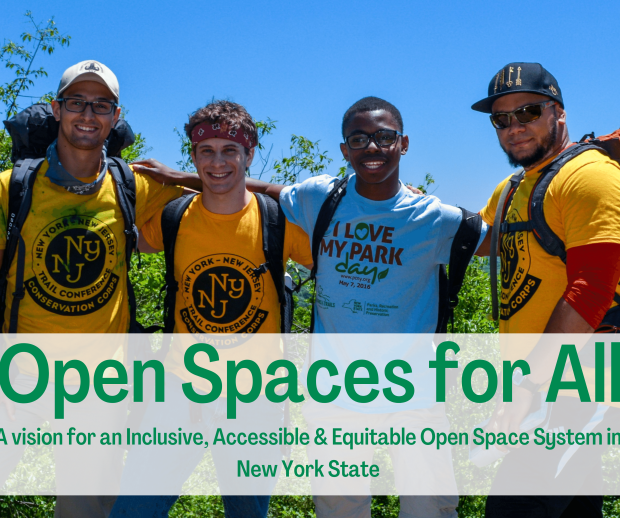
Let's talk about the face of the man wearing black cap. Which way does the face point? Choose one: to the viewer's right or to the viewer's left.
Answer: to the viewer's left

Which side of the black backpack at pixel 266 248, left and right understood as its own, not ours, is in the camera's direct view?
back

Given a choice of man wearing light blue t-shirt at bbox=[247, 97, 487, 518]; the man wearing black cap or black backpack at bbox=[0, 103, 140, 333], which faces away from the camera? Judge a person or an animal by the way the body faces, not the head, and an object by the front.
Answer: the black backpack

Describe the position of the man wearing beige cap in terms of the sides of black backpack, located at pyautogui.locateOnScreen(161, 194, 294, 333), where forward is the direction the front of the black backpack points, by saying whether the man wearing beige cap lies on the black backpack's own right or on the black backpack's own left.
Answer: on the black backpack's own left

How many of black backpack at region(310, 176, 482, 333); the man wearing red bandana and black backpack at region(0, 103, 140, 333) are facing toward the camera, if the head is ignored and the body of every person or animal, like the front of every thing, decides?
1

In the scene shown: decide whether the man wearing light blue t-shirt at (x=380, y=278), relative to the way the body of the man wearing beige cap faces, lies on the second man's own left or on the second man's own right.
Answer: on the second man's own left

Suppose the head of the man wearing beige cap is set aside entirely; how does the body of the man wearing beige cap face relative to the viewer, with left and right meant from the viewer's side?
facing the viewer

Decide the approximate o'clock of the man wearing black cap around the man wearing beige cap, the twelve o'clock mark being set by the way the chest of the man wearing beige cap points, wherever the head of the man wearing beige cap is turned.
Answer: The man wearing black cap is roughly at 10 o'clock from the man wearing beige cap.

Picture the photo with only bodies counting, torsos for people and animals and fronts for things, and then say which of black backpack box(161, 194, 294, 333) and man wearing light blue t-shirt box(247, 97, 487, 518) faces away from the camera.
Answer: the black backpack

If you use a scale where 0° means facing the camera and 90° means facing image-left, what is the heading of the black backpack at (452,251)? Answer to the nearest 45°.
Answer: approximately 180°

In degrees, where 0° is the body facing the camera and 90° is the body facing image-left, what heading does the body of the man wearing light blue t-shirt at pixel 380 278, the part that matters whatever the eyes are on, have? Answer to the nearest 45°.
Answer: approximately 0°
